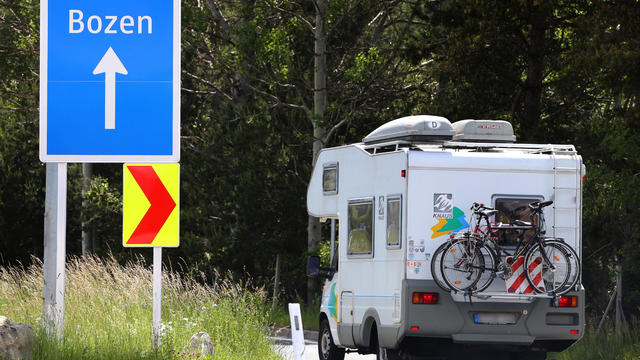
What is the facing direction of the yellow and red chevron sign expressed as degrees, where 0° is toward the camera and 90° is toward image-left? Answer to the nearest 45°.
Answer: approximately 0°

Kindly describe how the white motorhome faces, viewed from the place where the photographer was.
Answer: facing away from the viewer and to the left of the viewer

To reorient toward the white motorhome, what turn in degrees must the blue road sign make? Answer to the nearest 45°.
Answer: approximately 135° to its left

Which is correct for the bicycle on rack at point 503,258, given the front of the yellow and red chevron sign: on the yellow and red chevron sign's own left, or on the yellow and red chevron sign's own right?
on the yellow and red chevron sign's own left

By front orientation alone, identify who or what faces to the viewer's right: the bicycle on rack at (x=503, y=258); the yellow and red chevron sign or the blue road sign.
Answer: the bicycle on rack

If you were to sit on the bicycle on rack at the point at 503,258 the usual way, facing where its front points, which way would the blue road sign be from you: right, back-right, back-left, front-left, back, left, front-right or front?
back-right

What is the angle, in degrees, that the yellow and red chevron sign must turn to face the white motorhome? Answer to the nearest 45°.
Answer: approximately 135° to its left

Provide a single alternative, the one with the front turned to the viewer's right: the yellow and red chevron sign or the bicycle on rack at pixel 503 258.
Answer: the bicycle on rack

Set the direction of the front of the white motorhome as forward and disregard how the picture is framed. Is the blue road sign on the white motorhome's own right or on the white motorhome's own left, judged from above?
on the white motorhome's own left

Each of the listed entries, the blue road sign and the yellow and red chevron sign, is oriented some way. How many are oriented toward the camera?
2
